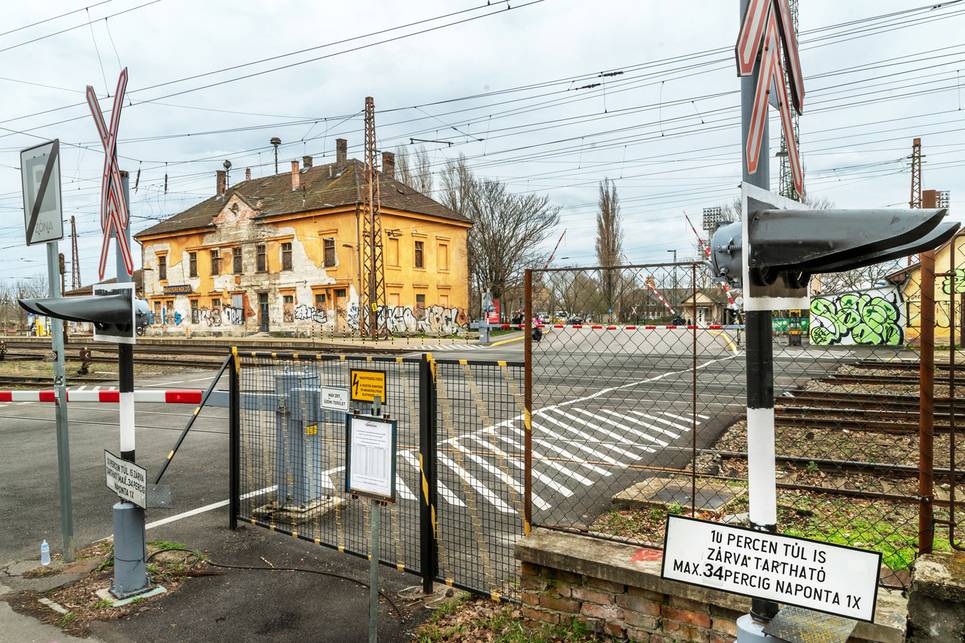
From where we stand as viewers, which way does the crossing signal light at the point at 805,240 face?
facing to the right of the viewer

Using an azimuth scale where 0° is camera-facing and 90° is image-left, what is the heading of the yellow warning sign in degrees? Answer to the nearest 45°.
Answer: approximately 0°

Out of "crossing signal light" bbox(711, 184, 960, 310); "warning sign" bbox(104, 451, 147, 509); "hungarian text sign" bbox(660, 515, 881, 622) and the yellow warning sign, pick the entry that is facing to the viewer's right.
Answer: the crossing signal light

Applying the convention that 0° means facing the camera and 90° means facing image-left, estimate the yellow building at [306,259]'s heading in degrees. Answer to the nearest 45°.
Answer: approximately 45°

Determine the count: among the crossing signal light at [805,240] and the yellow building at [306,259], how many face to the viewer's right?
1

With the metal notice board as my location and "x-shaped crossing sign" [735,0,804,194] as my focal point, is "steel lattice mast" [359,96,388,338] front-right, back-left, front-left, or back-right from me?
back-left

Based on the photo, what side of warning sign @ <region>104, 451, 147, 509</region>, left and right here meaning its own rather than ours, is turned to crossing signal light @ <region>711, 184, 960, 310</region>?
left

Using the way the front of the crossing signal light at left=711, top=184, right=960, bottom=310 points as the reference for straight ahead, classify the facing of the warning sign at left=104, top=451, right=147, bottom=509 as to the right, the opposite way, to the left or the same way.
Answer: to the right

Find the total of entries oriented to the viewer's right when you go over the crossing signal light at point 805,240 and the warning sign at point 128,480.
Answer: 1

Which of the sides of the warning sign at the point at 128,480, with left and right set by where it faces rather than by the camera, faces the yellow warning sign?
left

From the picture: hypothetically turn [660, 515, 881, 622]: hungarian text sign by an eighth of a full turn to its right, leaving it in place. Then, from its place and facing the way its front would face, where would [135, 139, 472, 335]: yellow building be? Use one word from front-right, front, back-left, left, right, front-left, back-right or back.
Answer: right
